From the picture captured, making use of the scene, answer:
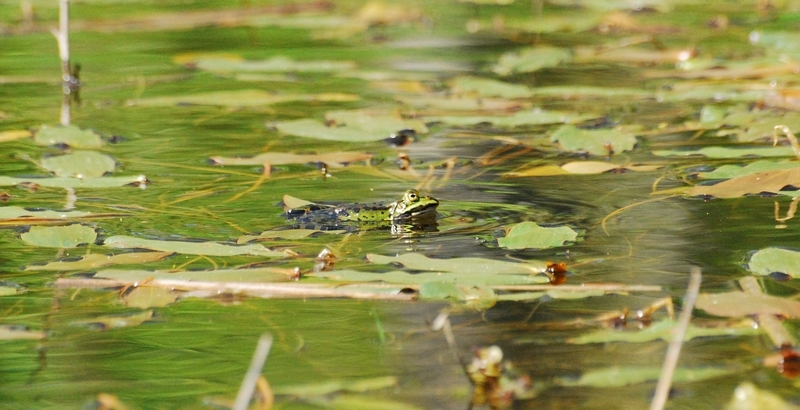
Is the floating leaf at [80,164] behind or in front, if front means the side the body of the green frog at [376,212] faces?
behind

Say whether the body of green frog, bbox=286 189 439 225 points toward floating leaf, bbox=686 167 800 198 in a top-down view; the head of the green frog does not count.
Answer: yes

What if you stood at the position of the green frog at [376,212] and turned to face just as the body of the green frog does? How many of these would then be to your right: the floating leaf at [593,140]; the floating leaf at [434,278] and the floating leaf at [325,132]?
1

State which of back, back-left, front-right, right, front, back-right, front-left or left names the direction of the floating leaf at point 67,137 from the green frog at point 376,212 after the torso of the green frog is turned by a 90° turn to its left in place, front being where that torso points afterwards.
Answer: front-left

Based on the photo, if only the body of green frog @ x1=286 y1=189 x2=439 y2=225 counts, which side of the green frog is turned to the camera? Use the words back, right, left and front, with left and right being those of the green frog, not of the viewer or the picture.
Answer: right

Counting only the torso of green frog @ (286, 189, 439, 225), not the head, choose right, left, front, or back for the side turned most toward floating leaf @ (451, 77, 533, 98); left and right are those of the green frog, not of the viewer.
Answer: left

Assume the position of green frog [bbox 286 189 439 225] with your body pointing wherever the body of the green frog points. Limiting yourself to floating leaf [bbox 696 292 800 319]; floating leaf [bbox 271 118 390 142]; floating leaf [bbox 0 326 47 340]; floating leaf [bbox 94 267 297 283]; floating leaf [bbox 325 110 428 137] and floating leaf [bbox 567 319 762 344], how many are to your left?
2

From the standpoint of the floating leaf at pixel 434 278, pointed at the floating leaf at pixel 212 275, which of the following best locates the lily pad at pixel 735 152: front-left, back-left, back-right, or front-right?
back-right

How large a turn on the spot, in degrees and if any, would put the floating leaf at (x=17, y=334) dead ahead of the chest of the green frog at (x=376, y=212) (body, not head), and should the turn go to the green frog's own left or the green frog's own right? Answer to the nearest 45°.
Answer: approximately 135° to the green frog's own right

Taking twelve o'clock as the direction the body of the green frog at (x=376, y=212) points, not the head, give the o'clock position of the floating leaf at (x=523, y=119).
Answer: The floating leaf is roughly at 10 o'clock from the green frog.

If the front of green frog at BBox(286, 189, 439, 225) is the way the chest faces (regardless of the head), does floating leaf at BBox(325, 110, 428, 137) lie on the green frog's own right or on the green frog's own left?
on the green frog's own left
